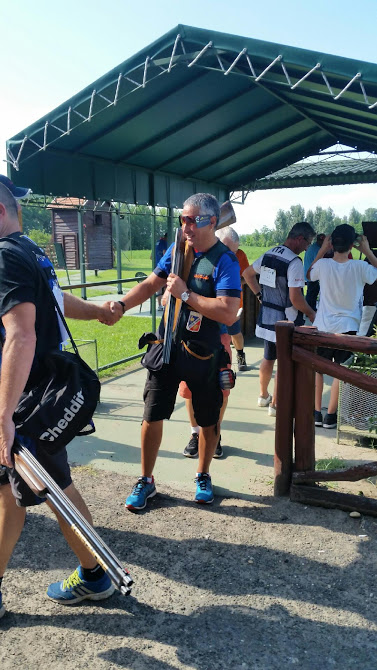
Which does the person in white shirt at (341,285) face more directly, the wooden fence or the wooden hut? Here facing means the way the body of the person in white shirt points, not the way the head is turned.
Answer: the wooden hut

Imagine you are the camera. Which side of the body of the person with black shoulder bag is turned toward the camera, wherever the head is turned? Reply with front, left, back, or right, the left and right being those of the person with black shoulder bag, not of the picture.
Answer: left

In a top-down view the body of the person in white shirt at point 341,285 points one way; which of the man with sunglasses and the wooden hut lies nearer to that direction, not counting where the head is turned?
the wooden hut

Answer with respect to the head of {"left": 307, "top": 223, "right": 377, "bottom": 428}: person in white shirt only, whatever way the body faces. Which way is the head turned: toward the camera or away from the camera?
away from the camera

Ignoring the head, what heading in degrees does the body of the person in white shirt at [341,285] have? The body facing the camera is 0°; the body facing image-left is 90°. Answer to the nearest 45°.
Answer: approximately 180°

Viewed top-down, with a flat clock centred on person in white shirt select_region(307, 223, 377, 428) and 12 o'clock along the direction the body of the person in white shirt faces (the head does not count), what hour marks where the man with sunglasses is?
The man with sunglasses is roughly at 7 o'clock from the person in white shirt.

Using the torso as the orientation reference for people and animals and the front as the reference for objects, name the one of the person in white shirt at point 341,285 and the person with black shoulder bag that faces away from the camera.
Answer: the person in white shirt

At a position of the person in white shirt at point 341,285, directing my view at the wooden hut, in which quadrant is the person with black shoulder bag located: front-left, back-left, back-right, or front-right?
back-left
